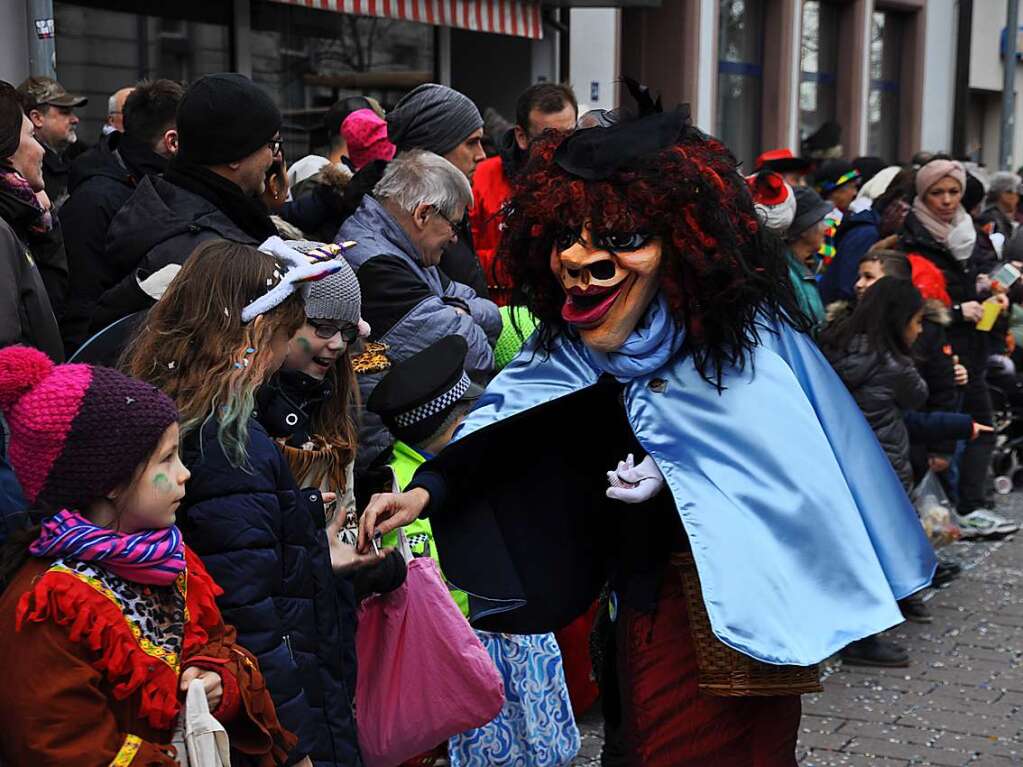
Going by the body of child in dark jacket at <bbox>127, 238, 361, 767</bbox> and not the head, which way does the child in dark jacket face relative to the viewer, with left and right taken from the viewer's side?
facing to the right of the viewer

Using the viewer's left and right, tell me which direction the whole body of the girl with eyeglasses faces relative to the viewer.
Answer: facing the viewer and to the right of the viewer

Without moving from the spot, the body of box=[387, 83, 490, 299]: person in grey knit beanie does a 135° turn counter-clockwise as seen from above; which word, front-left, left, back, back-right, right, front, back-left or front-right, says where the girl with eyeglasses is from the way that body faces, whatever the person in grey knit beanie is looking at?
back-left

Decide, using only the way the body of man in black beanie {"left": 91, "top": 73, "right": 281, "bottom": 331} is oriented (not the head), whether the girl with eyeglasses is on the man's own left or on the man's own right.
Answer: on the man's own right

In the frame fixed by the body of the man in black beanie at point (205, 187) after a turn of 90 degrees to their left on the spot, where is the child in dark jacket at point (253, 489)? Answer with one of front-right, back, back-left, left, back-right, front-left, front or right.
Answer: back-left

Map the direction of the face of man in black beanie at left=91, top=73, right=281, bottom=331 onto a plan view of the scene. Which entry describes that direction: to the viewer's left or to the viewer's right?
to the viewer's right

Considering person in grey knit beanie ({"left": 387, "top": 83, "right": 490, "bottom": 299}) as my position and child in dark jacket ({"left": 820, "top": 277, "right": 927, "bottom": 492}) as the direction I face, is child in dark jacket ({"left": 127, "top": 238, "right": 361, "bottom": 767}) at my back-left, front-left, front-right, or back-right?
back-right

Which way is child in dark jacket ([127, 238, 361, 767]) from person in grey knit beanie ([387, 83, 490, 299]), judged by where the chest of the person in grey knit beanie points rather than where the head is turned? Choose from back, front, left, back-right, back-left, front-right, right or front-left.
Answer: right

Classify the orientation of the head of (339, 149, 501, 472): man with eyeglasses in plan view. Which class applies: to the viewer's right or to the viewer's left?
to the viewer's right

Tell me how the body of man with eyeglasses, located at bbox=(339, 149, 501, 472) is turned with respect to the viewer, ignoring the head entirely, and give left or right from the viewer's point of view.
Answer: facing to the right of the viewer

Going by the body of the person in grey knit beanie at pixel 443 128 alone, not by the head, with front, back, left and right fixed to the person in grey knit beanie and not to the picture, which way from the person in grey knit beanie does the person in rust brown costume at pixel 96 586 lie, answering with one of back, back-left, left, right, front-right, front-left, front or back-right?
right

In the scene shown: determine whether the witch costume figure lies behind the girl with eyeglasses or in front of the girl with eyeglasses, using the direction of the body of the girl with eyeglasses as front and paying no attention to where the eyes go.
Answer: in front

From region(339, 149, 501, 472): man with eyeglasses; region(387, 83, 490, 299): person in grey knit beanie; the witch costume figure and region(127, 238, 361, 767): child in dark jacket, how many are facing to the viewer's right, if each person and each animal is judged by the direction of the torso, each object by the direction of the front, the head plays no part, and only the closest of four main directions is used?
3

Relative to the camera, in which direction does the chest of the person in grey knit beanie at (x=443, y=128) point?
to the viewer's right
